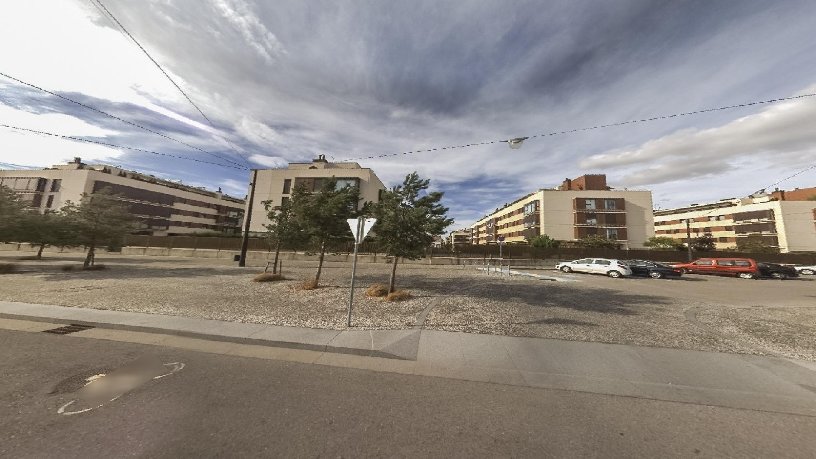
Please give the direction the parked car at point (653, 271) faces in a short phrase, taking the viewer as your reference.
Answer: facing to the left of the viewer

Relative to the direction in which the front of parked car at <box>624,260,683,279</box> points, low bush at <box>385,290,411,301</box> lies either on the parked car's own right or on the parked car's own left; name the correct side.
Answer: on the parked car's own left

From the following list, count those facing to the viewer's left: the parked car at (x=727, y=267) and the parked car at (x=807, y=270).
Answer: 2

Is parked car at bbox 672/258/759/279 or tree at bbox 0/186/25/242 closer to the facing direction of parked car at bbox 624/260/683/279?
the tree

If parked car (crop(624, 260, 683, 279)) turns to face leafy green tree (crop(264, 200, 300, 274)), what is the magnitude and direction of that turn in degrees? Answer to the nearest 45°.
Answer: approximately 45° to its left

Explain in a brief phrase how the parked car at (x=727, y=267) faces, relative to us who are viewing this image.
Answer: facing to the left of the viewer

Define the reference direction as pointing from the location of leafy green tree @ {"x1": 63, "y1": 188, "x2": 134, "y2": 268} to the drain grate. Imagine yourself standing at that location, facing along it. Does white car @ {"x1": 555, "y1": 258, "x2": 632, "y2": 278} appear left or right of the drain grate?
left

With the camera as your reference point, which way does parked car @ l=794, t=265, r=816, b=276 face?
facing to the left of the viewer

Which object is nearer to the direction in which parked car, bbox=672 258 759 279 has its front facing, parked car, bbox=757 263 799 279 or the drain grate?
the drain grate
